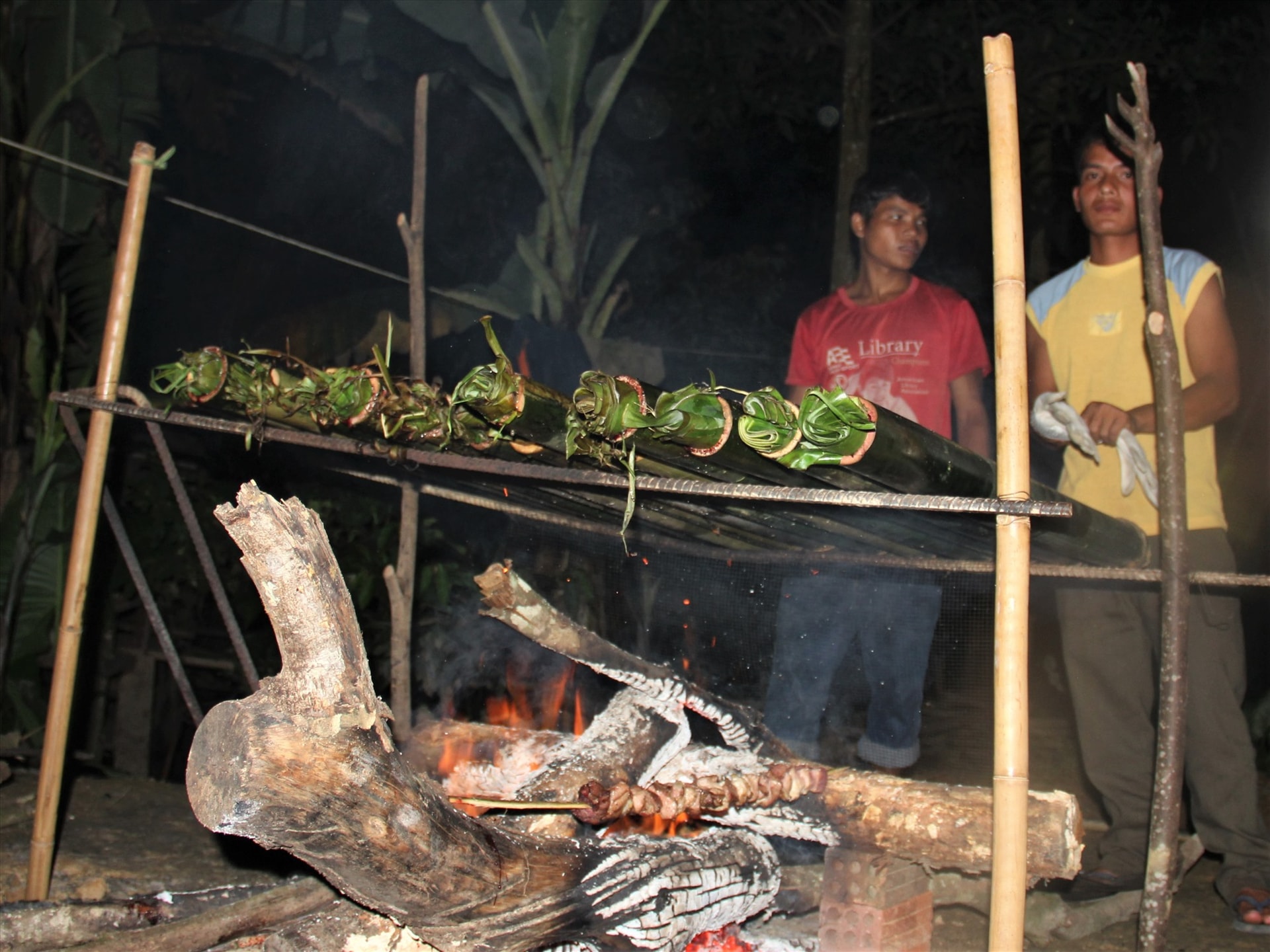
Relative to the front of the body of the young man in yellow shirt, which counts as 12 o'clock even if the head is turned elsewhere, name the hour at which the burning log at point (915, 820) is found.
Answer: The burning log is roughly at 1 o'clock from the young man in yellow shirt.

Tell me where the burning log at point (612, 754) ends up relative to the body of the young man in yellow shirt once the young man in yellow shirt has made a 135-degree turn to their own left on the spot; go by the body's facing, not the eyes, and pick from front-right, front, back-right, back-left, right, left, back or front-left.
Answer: back

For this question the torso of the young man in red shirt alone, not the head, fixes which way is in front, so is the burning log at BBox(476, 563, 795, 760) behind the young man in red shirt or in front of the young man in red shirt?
in front

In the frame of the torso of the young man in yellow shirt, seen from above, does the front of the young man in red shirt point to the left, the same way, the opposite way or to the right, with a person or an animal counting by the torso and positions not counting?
the same way

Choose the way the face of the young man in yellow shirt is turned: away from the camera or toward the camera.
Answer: toward the camera

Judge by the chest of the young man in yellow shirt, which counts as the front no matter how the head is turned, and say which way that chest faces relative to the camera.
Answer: toward the camera

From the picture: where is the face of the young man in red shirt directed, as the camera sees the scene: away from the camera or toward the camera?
toward the camera

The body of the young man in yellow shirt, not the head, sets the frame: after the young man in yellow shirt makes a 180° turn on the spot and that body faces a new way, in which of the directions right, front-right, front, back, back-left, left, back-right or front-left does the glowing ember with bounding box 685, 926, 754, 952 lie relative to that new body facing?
back-left

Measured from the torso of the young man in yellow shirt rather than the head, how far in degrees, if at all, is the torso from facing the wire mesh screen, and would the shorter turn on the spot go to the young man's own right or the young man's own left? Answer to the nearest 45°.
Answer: approximately 90° to the young man's own right

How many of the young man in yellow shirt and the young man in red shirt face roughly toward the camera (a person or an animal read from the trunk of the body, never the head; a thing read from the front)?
2
